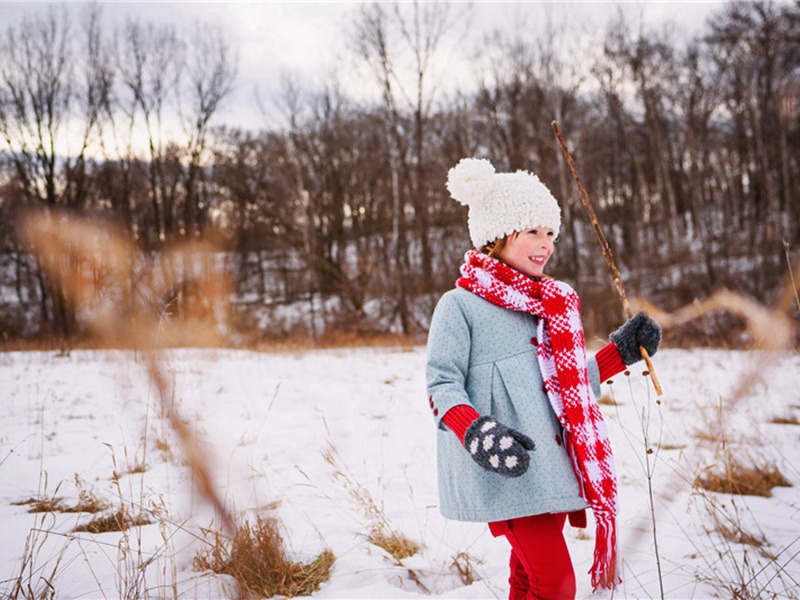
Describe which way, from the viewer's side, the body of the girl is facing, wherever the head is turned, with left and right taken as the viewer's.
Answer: facing the viewer and to the right of the viewer

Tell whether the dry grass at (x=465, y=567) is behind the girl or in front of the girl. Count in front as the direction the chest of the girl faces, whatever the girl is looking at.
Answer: behind

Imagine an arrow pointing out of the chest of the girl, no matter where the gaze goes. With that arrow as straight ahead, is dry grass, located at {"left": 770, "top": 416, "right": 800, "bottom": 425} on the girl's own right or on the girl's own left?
on the girl's own left
